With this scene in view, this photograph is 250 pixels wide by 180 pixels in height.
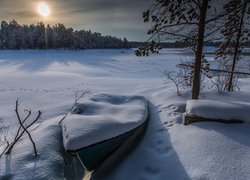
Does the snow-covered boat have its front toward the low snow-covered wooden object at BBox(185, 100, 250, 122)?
no
